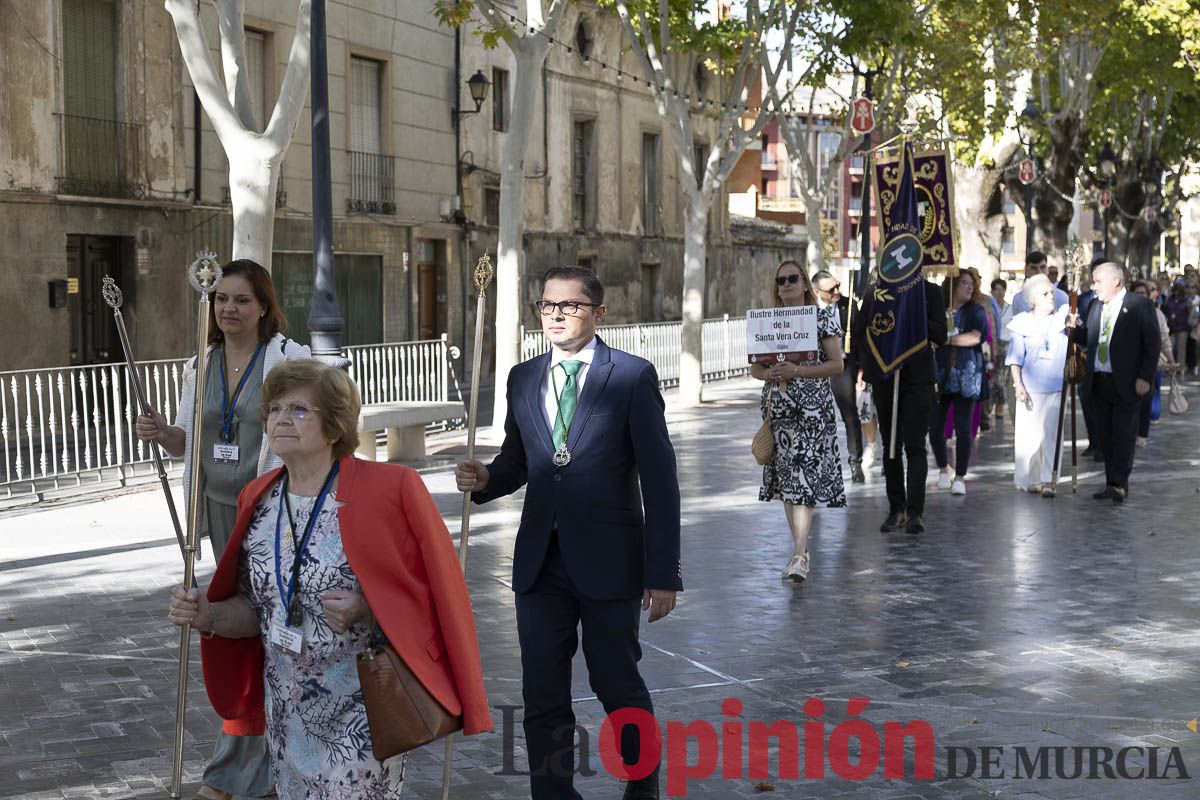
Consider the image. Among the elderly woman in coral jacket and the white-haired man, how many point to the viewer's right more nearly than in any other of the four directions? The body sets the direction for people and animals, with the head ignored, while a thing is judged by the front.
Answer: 0

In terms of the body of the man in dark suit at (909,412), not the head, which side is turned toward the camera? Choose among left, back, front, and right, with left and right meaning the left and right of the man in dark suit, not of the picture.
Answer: front

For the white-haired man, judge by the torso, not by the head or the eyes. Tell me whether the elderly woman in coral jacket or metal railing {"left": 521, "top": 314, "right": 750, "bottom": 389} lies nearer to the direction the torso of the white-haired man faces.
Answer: the elderly woman in coral jacket

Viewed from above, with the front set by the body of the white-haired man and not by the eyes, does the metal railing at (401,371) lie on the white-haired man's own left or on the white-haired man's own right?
on the white-haired man's own right

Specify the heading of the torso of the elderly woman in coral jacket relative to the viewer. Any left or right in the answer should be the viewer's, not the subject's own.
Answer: facing the viewer and to the left of the viewer

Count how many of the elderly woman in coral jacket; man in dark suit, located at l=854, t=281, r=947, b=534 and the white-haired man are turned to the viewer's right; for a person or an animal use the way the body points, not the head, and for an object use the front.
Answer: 0

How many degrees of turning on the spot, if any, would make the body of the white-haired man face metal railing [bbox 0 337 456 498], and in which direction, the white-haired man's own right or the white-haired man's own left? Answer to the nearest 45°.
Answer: approximately 45° to the white-haired man's own right

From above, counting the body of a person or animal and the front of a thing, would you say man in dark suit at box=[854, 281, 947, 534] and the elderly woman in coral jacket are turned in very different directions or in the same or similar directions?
same or similar directions
